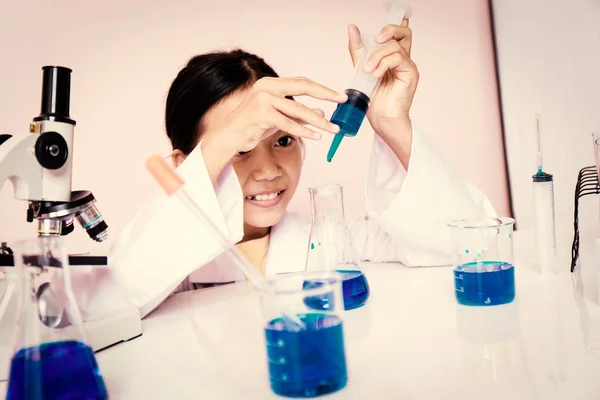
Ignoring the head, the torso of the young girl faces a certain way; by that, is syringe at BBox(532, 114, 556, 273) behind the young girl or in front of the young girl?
in front

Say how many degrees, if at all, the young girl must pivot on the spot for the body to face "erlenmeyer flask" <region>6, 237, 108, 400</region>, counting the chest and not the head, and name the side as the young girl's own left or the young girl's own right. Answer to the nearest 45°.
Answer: approximately 45° to the young girl's own right

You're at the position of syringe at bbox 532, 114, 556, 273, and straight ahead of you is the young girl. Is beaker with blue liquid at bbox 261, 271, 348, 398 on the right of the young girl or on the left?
left

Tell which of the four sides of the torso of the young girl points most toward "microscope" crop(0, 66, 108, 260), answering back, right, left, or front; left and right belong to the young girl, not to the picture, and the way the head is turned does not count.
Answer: right

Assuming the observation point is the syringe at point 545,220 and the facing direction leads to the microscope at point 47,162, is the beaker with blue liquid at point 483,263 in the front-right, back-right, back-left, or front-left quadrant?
front-left

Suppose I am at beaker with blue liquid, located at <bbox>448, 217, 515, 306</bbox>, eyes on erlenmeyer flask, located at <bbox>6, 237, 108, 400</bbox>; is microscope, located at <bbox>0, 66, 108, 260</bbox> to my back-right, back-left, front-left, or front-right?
front-right

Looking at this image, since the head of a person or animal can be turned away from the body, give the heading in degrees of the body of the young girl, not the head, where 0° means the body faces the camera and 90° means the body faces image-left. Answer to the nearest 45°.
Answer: approximately 315°

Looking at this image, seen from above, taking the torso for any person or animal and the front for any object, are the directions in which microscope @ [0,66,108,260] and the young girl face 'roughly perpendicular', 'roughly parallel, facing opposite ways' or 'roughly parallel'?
roughly perpendicular

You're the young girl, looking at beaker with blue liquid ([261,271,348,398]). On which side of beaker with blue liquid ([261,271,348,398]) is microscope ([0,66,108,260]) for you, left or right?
right
